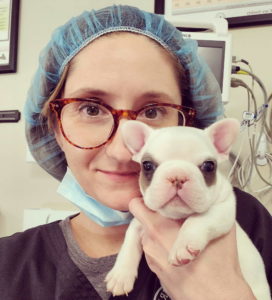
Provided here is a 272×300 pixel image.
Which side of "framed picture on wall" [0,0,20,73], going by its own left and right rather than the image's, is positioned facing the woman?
front

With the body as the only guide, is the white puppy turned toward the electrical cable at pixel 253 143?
no

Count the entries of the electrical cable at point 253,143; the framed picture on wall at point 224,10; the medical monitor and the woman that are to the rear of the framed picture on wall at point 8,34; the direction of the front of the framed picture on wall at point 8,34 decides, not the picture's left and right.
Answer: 0

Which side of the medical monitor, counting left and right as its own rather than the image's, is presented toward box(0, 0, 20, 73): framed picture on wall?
right

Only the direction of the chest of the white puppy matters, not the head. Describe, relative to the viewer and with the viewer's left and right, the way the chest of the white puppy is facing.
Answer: facing the viewer

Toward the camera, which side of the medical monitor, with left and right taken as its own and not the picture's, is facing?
front

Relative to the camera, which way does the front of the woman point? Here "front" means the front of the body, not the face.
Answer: toward the camera

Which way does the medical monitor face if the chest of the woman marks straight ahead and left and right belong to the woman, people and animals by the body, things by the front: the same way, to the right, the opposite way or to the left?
the same way

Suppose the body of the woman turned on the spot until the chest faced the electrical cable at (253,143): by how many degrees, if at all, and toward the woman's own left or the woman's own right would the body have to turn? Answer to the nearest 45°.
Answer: approximately 135° to the woman's own left

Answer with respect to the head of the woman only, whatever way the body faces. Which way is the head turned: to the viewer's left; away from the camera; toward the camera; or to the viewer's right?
toward the camera
